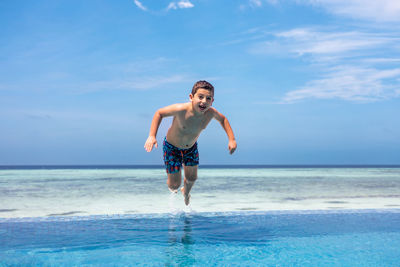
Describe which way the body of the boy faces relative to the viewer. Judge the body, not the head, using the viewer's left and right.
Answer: facing the viewer

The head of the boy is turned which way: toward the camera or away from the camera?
toward the camera
